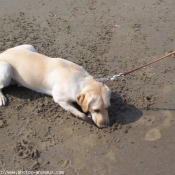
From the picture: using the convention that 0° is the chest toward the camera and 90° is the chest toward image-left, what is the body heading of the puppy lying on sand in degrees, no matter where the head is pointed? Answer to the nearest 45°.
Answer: approximately 315°
